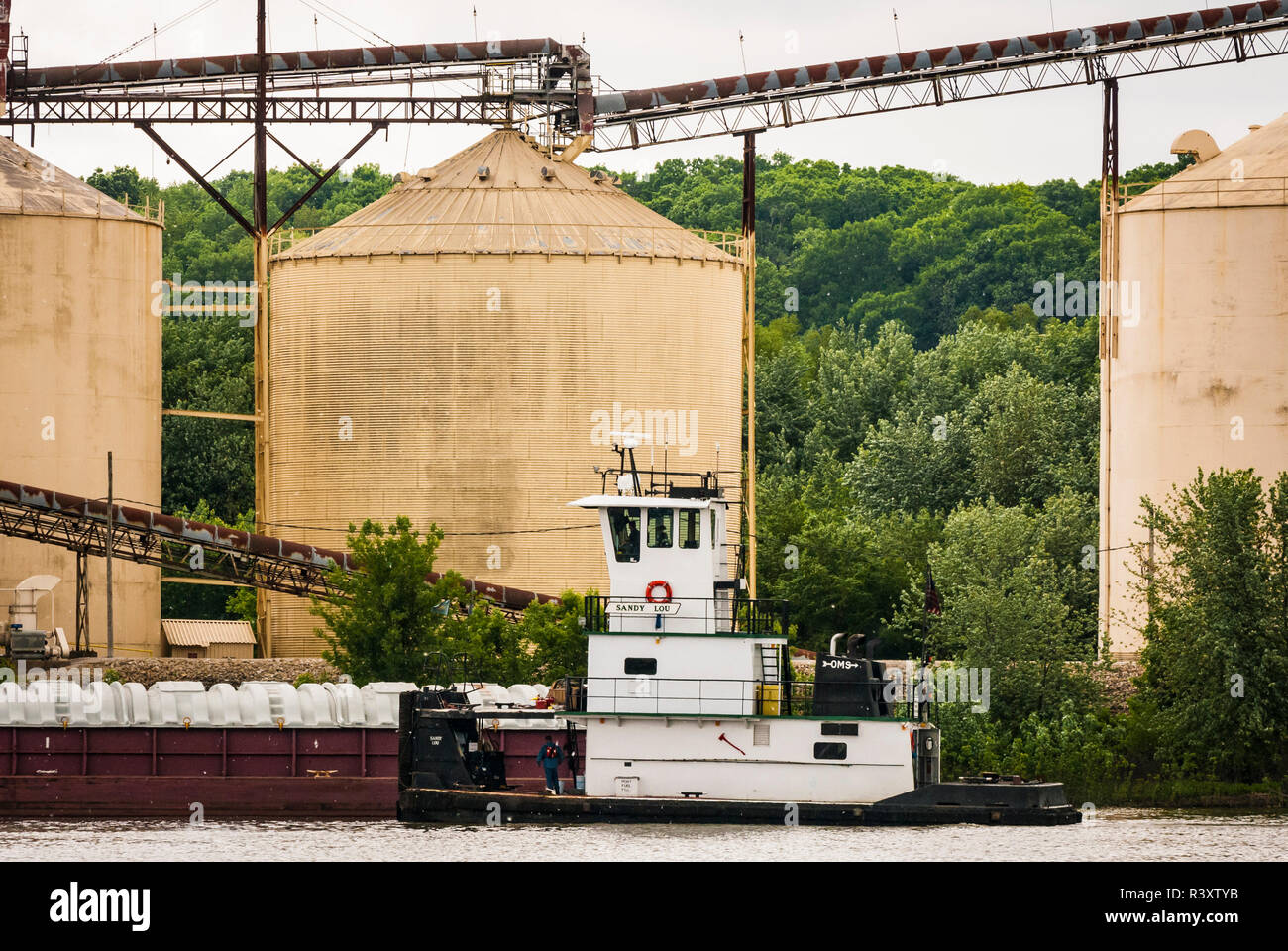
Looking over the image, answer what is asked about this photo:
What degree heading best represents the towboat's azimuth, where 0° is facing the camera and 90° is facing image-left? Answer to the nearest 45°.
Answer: approximately 90°
